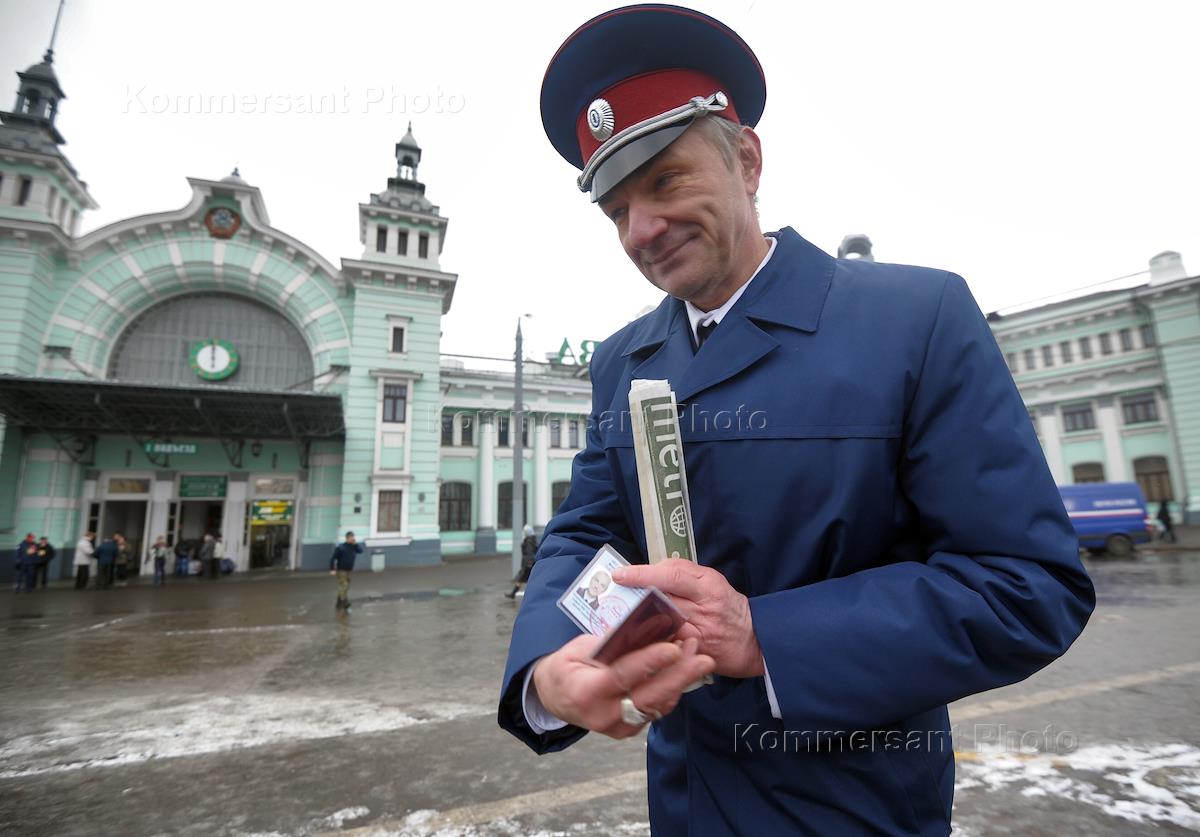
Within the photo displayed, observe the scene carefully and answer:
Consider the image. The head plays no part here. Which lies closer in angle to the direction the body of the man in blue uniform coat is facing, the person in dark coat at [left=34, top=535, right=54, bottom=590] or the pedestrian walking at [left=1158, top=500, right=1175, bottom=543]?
the person in dark coat

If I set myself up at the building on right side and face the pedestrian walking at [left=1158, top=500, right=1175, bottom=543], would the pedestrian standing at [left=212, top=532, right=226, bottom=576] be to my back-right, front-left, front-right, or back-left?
front-right

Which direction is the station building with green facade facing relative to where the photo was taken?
toward the camera

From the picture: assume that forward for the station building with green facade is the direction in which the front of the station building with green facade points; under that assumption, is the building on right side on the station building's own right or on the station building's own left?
on the station building's own left

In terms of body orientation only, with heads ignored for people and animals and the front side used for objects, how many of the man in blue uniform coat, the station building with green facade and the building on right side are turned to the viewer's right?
0

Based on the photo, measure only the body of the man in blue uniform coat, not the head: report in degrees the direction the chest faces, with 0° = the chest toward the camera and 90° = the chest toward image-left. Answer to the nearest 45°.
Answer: approximately 45°

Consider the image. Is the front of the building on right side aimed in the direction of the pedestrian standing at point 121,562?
yes

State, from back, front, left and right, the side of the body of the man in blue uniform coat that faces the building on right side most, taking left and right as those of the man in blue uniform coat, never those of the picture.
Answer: back

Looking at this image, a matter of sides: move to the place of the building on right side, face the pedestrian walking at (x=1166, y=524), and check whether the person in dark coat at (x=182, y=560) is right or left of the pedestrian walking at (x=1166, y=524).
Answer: right

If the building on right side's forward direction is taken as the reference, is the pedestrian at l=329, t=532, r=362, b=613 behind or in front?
in front

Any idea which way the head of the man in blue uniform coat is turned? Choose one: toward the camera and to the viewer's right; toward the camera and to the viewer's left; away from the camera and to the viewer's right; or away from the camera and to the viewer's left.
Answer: toward the camera and to the viewer's left
